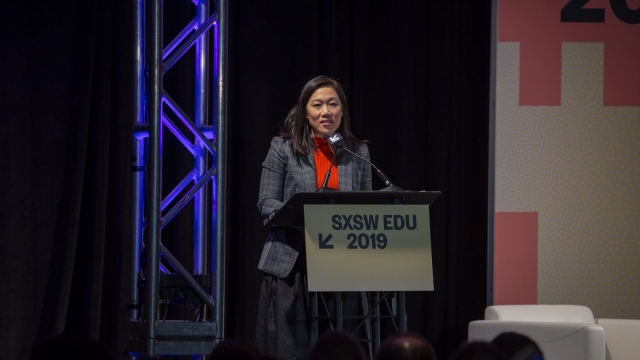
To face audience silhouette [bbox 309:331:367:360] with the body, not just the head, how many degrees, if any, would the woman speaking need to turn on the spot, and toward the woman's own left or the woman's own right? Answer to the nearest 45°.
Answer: approximately 45° to the woman's own right

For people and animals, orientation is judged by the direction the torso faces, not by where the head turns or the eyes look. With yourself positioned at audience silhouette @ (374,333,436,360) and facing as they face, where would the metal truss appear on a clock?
The metal truss is roughly at 11 o'clock from the audience silhouette.

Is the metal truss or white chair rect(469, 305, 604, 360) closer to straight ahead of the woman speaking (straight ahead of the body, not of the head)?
the white chair

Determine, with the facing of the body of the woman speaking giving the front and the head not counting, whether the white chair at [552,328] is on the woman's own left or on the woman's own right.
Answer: on the woman's own left

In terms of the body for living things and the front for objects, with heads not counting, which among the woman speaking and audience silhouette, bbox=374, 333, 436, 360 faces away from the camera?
the audience silhouette

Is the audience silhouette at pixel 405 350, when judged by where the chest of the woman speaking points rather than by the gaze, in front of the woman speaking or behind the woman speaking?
in front

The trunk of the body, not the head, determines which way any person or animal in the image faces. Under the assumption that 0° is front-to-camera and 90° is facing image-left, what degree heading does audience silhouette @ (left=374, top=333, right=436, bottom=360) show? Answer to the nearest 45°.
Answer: approximately 180°

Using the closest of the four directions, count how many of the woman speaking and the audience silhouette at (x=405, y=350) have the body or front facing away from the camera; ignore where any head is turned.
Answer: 1

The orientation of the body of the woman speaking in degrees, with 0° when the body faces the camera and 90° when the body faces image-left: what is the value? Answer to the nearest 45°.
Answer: approximately 315°

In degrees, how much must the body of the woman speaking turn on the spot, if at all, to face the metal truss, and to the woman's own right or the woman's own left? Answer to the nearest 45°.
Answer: approximately 135° to the woman's own right

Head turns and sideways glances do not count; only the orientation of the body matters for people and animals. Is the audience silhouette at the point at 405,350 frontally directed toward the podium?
yes

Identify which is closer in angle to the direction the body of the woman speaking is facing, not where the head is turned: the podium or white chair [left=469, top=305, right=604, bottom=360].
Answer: the podium
